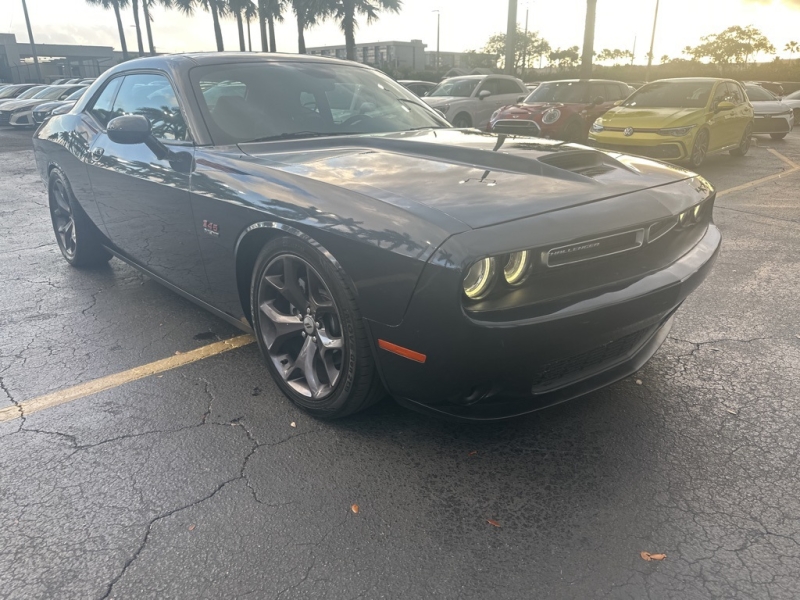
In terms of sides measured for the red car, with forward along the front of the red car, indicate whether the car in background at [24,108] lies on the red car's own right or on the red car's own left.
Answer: on the red car's own right

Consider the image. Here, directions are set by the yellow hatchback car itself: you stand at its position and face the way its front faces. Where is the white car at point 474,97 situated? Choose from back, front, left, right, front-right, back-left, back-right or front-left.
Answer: right

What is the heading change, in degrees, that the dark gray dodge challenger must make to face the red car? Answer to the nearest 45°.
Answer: approximately 135° to its left

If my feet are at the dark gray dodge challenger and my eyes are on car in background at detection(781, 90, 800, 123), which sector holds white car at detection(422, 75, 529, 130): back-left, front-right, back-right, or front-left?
front-left

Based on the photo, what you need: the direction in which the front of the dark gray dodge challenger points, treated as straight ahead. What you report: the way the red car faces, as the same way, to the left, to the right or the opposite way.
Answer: to the right

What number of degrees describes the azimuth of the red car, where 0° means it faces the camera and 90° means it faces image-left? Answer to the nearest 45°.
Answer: approximately 45°

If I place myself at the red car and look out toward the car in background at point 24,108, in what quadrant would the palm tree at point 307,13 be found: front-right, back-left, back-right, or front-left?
front-right

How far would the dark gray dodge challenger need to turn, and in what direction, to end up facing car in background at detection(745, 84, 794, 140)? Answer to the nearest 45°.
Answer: approximately 90° to its left

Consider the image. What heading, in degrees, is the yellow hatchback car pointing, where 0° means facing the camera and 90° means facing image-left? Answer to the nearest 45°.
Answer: approximately 45°

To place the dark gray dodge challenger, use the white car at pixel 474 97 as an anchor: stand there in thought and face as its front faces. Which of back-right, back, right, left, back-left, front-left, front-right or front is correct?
front-left

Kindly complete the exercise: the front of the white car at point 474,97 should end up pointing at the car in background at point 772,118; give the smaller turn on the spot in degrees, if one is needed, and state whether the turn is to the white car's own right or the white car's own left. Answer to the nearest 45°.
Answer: approximately 135° to the white car's own left

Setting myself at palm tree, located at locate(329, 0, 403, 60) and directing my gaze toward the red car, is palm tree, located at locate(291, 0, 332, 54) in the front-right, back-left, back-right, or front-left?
back-right

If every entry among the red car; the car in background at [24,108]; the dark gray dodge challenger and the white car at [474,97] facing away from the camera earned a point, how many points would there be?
0

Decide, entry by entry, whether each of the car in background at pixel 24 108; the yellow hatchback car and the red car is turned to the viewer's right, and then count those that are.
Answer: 0

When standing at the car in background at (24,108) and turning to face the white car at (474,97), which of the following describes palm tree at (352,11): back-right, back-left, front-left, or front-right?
front-left

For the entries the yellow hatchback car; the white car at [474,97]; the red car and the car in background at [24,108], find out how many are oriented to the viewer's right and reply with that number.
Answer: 0

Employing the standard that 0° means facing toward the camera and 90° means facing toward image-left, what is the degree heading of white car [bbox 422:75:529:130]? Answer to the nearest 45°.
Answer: approximately 45°

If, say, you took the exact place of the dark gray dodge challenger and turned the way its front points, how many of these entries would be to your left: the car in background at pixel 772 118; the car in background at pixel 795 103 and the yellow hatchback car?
3
